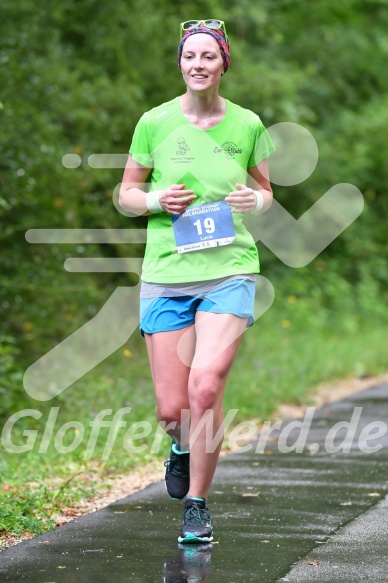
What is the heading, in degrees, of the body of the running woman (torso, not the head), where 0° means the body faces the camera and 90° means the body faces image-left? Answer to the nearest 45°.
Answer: approximately 0°
